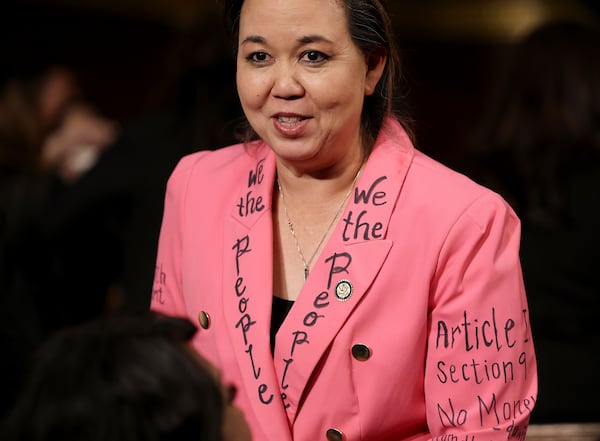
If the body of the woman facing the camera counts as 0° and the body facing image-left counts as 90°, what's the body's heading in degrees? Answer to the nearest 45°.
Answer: approximately 45°
